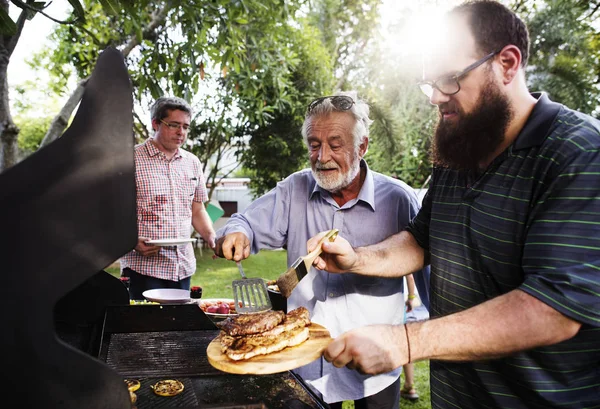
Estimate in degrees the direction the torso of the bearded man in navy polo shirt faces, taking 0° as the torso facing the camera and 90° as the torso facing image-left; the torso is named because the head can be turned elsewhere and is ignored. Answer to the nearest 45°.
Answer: approximately 45°

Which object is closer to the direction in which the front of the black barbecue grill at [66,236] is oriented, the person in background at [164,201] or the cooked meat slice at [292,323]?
the cooked meat slice

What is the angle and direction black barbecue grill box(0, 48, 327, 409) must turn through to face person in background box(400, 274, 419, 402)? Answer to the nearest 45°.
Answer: approximately 45° to its left

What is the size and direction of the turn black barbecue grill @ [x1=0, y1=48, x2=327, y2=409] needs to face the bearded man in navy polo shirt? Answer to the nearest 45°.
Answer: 0° — it already faces them

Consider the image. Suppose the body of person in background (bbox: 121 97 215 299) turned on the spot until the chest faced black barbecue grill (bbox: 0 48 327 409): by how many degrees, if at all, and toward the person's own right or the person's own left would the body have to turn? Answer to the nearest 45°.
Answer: approximately 45° to the person's own right

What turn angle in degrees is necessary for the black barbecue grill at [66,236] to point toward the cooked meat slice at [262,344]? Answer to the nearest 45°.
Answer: approximately 45° to its left

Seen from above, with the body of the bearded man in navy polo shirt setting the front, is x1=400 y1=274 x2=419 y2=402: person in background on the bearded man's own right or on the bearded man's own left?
on the bearded man's own right

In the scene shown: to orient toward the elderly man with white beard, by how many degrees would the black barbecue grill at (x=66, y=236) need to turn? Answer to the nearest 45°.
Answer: approximately 45° to its left

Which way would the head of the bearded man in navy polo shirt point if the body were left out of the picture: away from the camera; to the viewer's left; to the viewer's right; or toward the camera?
to the viewer's left

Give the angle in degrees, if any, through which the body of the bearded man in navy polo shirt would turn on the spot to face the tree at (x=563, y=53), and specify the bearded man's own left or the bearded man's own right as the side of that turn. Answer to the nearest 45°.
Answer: approximately 135° to the bearded man's own right

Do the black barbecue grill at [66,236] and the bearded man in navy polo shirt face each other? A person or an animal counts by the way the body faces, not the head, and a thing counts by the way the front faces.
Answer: yes

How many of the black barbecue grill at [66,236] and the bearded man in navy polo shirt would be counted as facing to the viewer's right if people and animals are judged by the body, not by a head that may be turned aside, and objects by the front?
1

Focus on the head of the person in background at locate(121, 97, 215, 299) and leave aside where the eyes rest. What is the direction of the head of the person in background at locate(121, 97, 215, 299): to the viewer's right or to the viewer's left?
to the viewer's right

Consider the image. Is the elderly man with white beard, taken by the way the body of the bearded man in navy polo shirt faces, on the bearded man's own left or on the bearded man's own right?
on the bearded man's own right

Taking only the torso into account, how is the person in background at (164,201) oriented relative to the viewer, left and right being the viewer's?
facing the viewer and to the right of the viewer

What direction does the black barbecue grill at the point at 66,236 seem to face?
to the viewer's right

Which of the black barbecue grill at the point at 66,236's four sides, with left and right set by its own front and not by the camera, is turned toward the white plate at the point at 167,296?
left

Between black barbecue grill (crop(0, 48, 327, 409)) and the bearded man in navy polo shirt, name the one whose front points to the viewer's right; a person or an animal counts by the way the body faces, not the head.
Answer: the black barbecue grill
